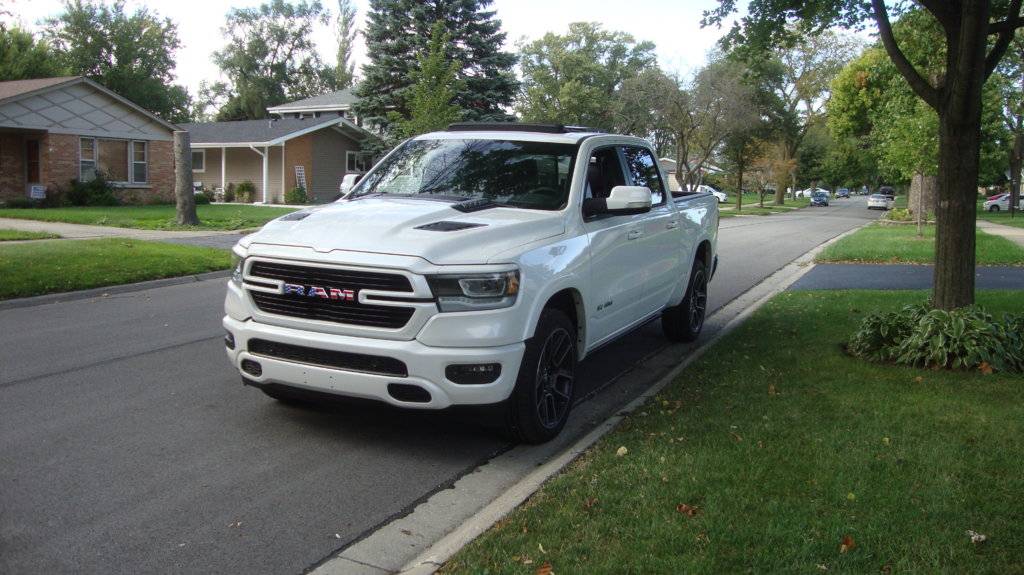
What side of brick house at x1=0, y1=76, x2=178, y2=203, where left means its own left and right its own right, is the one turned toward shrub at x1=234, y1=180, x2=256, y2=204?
left

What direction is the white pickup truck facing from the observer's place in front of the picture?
facing the viewer and to the left of the viewer

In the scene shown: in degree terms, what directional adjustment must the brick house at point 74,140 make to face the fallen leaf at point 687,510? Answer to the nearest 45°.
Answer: approximately 45° to its right

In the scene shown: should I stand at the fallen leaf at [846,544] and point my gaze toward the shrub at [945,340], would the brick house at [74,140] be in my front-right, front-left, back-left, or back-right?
front-left

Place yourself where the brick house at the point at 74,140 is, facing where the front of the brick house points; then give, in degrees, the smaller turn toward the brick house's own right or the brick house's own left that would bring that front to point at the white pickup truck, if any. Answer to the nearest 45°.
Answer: approximately 45° to the brick house's own right

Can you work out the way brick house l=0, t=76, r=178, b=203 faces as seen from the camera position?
facing the viewer and to the right of the viewer

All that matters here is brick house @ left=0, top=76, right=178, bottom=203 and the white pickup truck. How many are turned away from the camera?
0

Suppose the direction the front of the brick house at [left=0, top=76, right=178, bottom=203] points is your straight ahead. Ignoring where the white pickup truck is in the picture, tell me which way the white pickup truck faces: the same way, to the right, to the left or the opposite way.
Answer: to the right

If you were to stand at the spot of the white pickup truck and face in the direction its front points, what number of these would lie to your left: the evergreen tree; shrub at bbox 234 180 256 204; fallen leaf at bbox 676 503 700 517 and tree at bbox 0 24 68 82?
1

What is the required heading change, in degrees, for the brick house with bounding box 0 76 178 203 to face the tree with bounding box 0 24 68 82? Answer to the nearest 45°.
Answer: approximately 135° to its left

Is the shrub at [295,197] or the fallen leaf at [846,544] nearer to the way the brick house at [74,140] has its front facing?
the fallen leaf

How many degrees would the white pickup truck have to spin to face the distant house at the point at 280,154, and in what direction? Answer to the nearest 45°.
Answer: approximately 135° to its right

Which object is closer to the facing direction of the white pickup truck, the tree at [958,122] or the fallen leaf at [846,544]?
the fallen leaf
